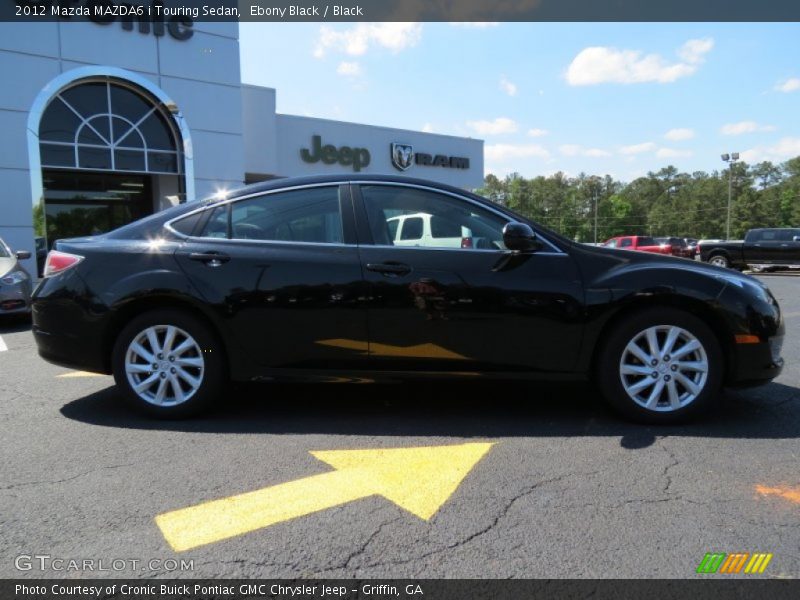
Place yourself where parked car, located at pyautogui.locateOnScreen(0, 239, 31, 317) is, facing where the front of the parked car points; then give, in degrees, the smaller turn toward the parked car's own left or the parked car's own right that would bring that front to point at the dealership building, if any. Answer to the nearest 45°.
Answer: approximately 180°

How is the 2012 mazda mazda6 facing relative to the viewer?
to the viewer's right

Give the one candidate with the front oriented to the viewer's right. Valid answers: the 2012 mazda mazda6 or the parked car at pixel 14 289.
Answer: the 2012 mazda mazda6

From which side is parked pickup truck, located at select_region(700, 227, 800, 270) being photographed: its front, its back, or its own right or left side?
right

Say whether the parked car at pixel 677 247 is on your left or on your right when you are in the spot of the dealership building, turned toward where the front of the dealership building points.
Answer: on your left

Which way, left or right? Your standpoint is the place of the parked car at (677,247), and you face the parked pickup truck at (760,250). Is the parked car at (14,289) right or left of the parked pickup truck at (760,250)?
right

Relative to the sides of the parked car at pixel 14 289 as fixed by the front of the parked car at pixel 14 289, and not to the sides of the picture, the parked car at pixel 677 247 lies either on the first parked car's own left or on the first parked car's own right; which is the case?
on the first parked car's own left
